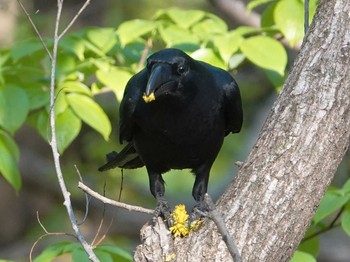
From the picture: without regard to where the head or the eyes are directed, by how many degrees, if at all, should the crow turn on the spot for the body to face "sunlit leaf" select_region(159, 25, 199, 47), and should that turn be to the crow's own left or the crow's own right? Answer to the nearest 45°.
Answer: approximately 180°

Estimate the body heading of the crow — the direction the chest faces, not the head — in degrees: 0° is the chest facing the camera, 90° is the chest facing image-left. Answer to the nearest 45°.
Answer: approximately 0°

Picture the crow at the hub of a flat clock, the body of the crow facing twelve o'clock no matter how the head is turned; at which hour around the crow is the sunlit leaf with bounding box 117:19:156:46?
The sunlit leaf is roughly at 5 o'clock from the crow.

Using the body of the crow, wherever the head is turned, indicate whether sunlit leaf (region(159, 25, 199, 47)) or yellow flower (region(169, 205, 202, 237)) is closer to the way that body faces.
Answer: the yellow flower

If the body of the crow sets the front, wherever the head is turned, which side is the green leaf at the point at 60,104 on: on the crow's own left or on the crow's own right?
on the crow's own right

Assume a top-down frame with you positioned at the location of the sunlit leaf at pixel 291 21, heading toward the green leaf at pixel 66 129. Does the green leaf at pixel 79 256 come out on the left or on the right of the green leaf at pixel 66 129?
left

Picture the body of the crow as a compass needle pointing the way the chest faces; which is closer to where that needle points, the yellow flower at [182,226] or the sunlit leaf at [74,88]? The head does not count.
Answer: the yellow flower

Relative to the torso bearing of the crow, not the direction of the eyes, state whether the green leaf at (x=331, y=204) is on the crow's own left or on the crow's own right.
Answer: on the crow's own left
